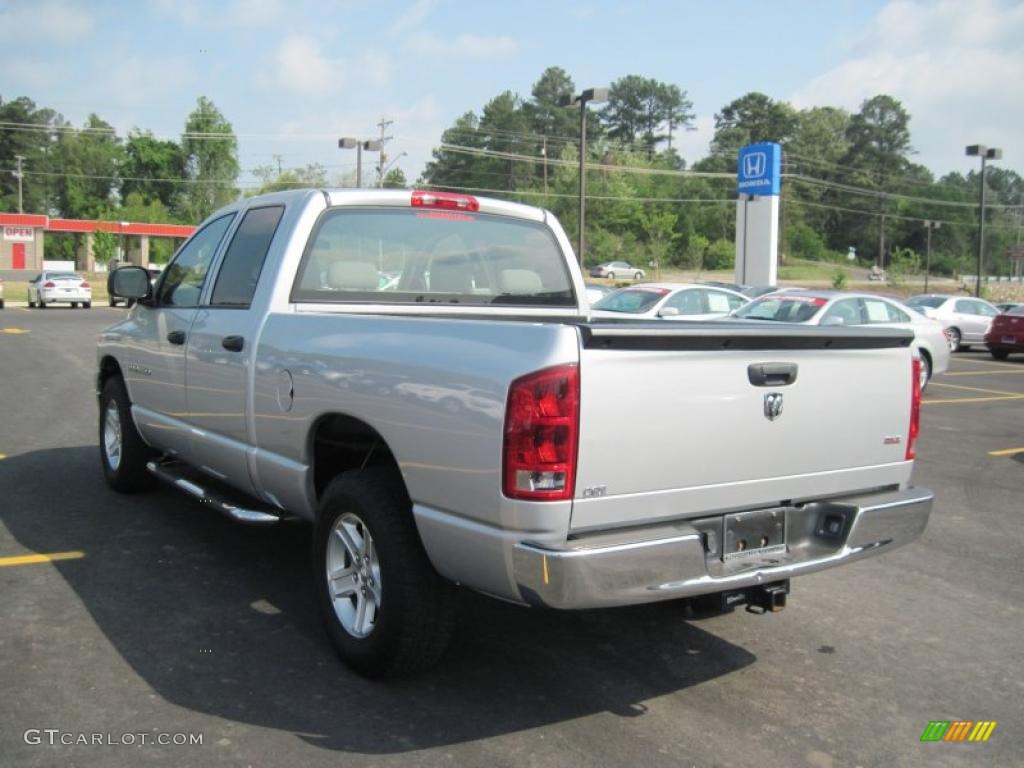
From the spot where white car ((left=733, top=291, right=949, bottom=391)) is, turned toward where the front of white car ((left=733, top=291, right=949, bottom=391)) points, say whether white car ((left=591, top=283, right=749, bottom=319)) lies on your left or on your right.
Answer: on your right

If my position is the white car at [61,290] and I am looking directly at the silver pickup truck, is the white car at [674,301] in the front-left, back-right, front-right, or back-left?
front-left

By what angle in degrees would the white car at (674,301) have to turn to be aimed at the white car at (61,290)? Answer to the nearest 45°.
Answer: approximately 90° to its right

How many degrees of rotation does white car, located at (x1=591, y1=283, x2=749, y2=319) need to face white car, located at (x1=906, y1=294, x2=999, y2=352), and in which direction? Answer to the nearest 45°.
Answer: approximately 180°

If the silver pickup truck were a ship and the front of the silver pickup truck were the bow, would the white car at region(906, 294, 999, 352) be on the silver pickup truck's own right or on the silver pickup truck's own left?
on the silver pickup truck's own right

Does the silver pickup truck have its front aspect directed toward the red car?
no

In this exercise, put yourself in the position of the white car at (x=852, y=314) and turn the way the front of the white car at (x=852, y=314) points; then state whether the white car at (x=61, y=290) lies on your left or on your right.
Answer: on your right

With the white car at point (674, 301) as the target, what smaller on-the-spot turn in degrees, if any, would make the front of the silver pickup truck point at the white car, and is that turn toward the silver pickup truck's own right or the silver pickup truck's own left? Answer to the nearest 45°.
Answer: approximately 45° to the silver pickup truck's own right

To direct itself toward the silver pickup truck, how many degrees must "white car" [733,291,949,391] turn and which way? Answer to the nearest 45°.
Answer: approximately 45° to its left

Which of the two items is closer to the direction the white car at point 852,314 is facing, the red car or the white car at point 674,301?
the white car

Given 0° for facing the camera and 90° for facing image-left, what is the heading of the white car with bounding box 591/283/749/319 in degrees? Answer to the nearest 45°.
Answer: approximately 45°

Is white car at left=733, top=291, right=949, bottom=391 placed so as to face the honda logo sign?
no

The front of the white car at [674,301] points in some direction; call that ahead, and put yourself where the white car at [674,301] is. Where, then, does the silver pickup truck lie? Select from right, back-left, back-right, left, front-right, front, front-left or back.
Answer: front-left

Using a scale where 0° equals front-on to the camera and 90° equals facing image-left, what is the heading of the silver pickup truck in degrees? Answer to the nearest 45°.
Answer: approximately 135°

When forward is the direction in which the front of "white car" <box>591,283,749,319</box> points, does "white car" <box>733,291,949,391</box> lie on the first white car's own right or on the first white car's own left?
on the first white car's own left

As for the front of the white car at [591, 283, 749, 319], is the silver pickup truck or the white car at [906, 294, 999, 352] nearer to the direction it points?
the silver pickup truck

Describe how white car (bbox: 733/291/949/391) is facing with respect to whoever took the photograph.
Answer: facing the viewer and to the left of the viewer

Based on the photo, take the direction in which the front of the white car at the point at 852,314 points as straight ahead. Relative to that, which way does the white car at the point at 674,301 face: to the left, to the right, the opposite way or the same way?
the same way

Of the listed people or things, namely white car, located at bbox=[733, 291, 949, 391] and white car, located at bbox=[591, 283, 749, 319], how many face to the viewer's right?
0
